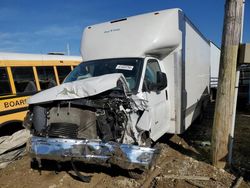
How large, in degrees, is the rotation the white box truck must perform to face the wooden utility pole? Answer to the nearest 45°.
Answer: approximately 135° to its left

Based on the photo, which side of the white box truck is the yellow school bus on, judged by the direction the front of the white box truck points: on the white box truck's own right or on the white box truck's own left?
on the white box truck's own right

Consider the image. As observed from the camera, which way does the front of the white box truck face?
facing the viewer and to the left of the viewer

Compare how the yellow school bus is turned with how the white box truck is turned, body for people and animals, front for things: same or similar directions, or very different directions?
very different directions
